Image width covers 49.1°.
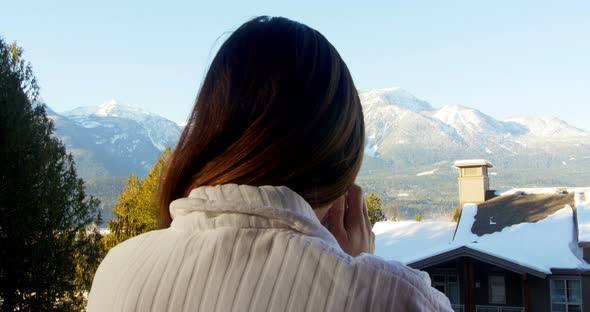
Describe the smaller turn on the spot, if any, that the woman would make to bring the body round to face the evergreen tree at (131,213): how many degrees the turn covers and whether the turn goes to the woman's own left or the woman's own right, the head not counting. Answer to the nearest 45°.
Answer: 0° — they already face it

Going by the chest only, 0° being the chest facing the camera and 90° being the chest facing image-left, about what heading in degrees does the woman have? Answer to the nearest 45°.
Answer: approximately 180°
